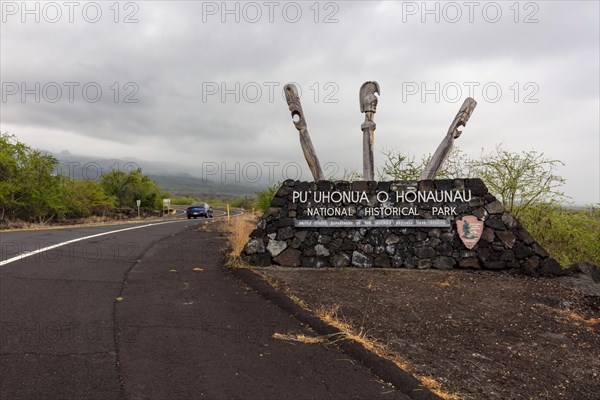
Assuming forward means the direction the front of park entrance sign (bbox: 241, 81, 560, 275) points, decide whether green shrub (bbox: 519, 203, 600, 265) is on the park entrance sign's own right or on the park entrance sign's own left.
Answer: on the park entrance sign's own left

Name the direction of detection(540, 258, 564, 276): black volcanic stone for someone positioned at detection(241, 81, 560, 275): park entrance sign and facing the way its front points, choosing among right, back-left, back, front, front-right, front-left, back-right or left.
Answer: left

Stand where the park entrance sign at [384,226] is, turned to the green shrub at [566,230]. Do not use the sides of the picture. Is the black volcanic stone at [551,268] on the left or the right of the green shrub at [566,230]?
right

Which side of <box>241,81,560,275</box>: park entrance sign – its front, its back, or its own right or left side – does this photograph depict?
front

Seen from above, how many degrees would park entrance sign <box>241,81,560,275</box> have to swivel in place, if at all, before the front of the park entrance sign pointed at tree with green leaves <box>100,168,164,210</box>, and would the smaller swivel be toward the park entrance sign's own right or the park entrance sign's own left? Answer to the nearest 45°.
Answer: approximately 135° to the park entrance sign's own right

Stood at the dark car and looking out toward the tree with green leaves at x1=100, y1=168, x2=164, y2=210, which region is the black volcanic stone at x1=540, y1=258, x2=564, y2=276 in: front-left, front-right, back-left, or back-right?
back-left

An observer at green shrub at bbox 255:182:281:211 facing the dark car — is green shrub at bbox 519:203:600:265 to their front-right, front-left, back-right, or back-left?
back-right

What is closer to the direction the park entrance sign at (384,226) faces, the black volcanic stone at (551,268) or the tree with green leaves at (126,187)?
the black volcanic stone

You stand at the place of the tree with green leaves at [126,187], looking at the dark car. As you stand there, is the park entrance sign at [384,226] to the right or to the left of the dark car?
right

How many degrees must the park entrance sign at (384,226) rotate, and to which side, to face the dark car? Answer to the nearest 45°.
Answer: approximately 135° to its right

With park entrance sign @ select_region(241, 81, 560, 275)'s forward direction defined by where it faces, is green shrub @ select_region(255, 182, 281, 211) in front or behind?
behind
